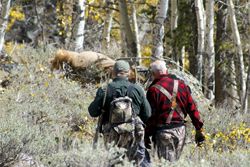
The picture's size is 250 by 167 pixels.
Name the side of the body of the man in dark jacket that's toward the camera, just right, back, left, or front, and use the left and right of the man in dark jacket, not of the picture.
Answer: back

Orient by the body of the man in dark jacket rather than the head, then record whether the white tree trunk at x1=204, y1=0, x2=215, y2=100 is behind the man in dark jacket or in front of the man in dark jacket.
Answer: in front

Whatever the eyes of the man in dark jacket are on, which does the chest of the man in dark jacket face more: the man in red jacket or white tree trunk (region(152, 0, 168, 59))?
the white tree trunk

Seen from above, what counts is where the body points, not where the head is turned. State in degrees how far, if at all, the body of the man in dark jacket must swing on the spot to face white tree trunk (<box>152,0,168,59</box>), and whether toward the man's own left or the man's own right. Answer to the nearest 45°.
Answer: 0° — they already face it

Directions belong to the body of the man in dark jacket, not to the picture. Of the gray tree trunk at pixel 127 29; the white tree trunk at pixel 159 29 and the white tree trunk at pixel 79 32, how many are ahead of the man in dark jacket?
3

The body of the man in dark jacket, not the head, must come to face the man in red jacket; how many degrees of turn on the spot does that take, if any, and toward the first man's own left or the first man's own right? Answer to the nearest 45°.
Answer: approximately 45° to the first man's own right

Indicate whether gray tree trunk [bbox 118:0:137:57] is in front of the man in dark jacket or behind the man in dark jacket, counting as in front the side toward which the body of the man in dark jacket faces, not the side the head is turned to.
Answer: in front

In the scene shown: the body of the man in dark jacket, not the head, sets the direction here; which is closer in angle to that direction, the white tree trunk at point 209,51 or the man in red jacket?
the white tree trunk

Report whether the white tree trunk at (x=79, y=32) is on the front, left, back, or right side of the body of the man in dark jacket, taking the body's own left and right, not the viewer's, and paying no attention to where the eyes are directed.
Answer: front
